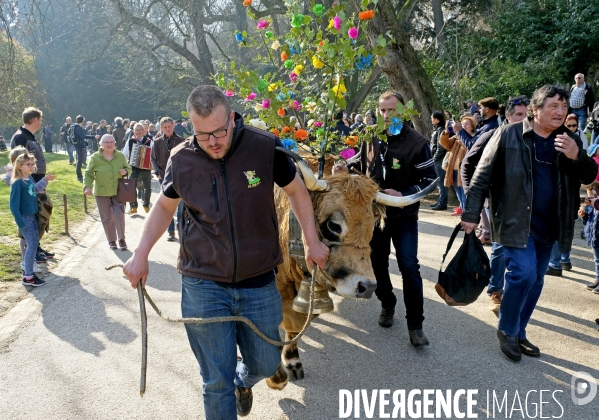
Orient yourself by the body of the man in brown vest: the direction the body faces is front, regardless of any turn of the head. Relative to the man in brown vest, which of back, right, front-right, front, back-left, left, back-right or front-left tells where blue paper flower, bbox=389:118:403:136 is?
back-left

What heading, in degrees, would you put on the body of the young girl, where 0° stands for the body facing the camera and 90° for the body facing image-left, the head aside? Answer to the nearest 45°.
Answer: approximately 315°

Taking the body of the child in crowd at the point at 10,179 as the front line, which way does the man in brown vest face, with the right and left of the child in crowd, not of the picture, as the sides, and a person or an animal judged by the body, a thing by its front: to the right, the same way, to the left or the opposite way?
to the right

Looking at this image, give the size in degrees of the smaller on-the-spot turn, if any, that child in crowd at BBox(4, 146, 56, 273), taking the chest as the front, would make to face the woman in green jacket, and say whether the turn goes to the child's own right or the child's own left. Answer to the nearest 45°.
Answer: approximately 45° to the child's own left

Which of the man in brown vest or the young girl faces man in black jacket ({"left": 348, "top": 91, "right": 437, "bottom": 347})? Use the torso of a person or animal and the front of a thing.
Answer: the young girl

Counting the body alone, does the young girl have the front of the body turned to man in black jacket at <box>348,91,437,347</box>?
yes

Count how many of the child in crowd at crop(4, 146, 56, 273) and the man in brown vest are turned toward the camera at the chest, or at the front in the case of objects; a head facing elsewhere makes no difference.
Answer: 1

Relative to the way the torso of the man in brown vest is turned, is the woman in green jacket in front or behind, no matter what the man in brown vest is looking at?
behind

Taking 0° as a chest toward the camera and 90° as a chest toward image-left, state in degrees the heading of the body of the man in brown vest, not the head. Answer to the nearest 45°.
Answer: approximately 0°
